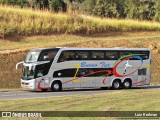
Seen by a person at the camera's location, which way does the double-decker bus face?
facing the viewer and to the left of the viewer
